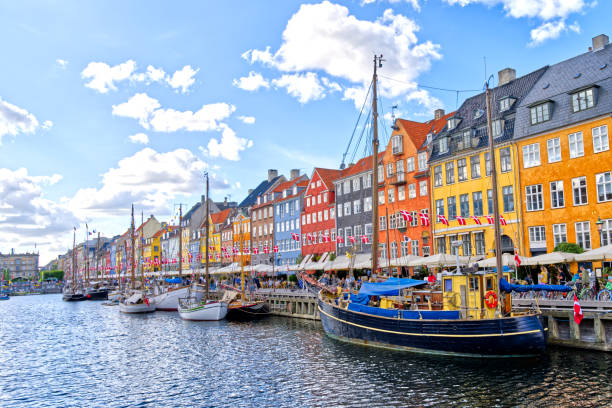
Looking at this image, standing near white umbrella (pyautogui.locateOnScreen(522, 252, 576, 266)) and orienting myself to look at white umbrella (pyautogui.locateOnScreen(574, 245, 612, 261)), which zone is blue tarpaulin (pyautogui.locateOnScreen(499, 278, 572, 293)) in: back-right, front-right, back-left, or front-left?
front-right

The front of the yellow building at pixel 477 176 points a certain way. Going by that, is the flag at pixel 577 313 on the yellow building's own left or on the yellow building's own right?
on the yellow building's own left

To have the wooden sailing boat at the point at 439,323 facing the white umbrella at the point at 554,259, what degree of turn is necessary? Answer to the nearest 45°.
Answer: approximately 90° to its right

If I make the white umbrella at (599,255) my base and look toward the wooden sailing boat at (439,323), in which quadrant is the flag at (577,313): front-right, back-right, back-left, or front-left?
front-left

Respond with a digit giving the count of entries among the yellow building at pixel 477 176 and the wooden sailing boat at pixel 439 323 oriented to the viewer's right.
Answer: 0

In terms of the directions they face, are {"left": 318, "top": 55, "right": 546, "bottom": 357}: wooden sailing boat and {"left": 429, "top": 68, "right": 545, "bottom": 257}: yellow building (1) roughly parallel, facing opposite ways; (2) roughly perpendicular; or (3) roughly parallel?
roughly perpendicular

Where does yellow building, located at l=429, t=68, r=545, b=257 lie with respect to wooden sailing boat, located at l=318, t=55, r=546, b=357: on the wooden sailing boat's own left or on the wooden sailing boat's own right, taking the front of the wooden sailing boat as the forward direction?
on the wooden sailing boat's own right

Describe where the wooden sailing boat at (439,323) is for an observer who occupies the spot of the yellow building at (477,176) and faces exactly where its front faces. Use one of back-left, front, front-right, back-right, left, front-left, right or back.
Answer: front-left

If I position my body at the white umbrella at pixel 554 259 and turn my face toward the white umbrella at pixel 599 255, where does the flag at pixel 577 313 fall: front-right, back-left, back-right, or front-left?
front-right

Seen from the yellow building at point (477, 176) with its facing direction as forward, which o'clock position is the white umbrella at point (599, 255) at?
The white umbrella is roughly at 10 o'clock from the yellow building.

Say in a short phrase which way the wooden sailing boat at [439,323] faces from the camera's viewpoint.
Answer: facing away from the viewer and to the left of the viewer
